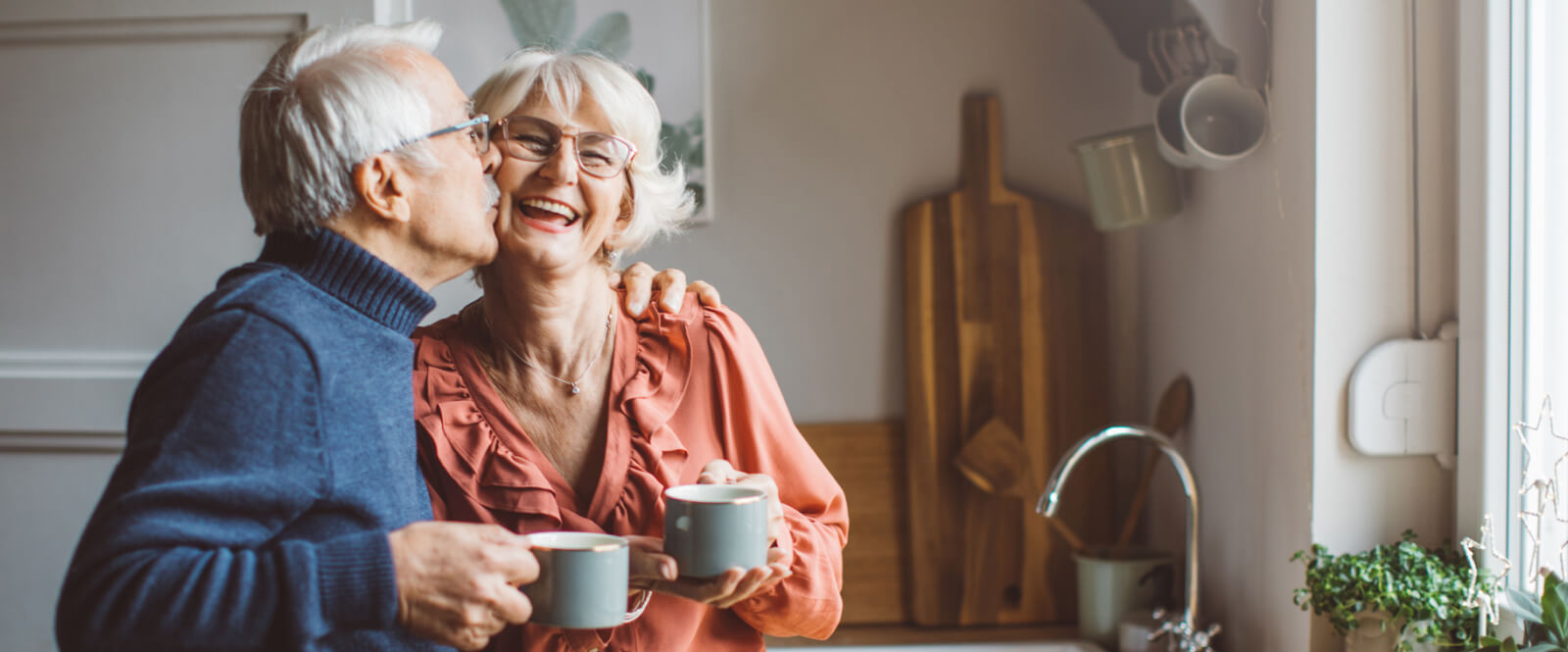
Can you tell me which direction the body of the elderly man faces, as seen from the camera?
to the viewer's right

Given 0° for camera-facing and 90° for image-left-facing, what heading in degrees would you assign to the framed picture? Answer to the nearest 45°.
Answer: approximately 0°

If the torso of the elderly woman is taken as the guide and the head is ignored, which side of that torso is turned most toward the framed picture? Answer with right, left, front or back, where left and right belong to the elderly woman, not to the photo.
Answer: back

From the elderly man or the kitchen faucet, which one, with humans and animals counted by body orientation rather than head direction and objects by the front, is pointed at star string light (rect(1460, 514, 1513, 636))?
the elderly man

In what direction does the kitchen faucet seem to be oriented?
to the viewer's left

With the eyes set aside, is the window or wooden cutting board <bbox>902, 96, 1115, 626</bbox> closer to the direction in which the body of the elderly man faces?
the window
